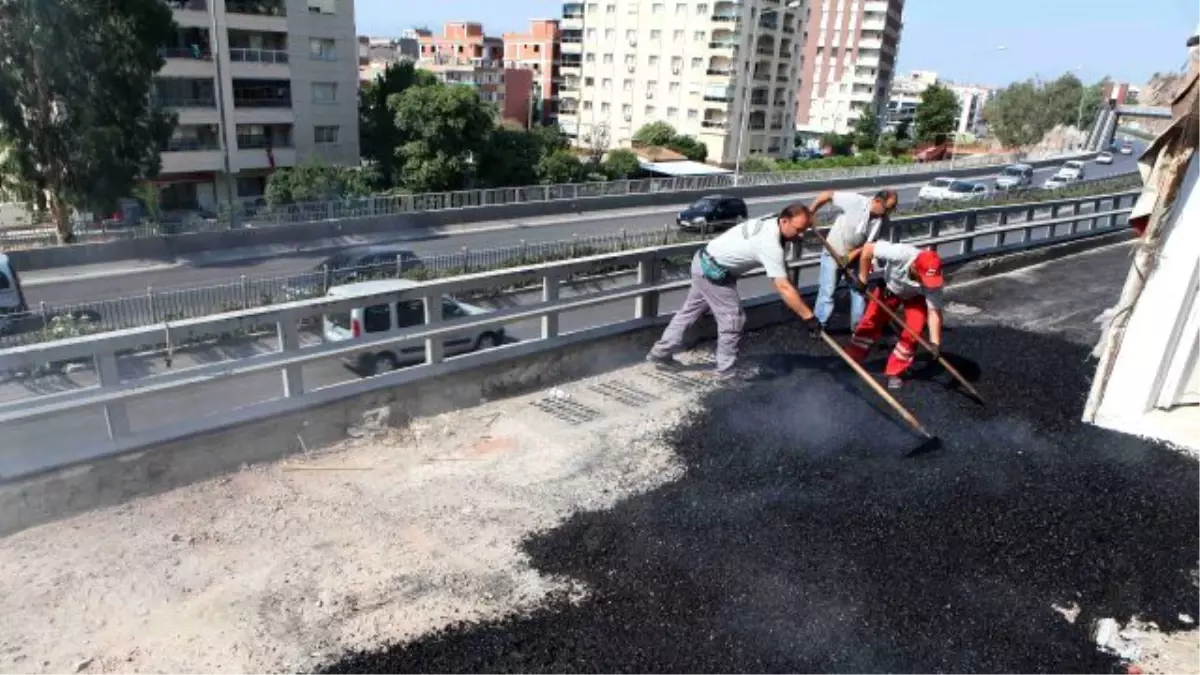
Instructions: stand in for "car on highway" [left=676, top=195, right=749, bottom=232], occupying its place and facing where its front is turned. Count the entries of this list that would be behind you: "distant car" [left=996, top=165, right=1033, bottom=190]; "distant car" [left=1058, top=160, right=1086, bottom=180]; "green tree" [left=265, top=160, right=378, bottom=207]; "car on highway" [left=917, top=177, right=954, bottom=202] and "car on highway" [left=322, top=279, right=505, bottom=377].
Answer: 3

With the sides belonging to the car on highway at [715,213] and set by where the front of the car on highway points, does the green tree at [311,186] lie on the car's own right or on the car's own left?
on the car's own right

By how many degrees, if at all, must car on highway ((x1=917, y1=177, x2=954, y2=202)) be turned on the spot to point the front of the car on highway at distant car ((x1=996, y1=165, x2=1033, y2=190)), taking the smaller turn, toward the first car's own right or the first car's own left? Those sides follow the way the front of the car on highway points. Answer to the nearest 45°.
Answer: approximately 180°

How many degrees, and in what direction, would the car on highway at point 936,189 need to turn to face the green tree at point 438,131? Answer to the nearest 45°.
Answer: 0° — it already faces it

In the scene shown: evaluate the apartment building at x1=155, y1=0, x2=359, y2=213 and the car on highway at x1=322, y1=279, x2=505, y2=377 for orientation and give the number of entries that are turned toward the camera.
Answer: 1

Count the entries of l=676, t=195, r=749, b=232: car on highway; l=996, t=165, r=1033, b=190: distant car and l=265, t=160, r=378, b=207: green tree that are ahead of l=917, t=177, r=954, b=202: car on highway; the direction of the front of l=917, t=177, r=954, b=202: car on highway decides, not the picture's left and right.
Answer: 2

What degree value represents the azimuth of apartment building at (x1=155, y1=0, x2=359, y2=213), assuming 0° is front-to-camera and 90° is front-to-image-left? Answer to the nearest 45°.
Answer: approximately 0°

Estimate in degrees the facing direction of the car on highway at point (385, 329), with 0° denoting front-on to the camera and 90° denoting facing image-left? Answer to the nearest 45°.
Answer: approximately 225°
